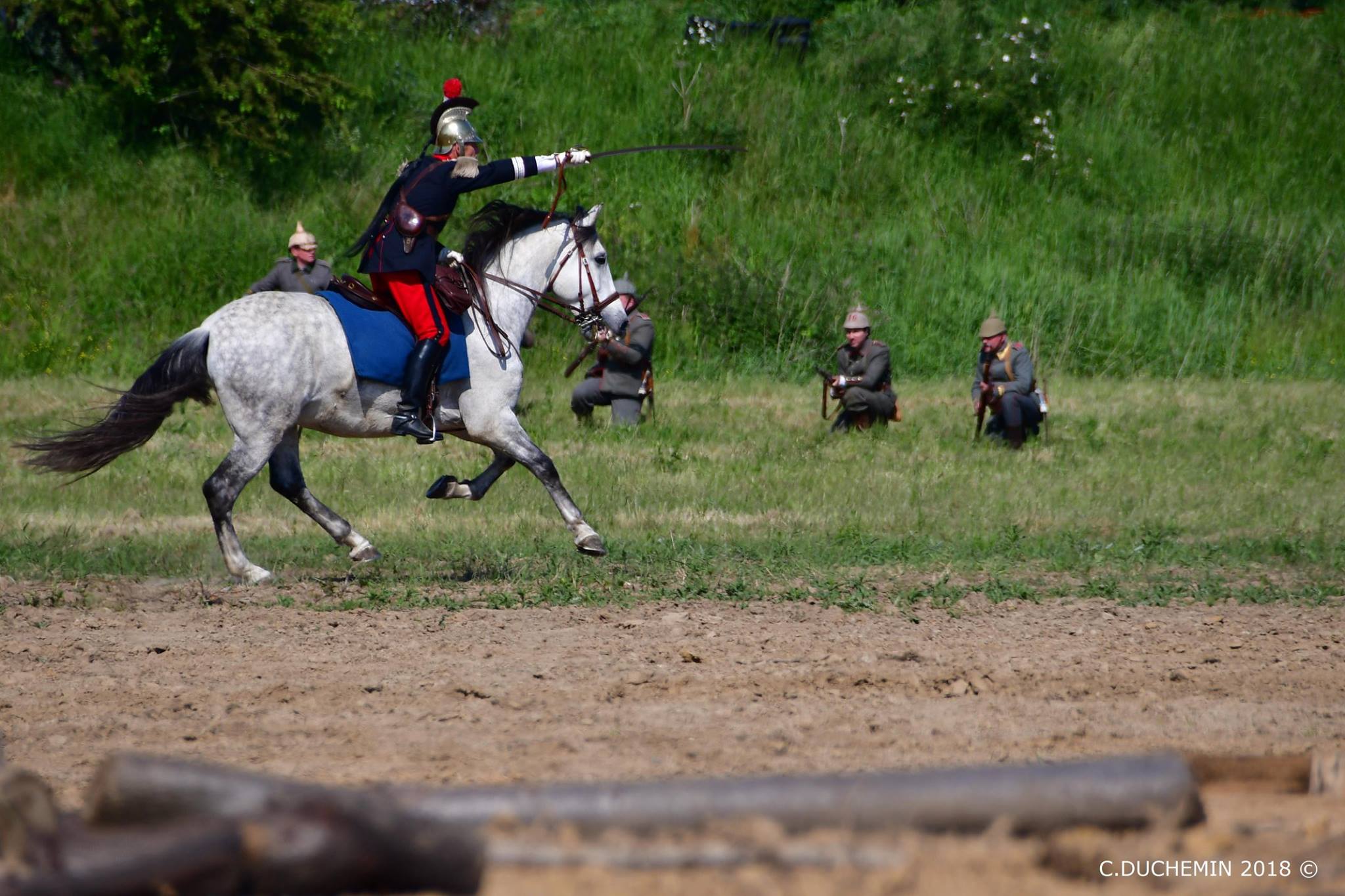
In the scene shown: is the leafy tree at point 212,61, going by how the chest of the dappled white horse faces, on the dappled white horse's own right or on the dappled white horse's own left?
on the dappled white horse's own left

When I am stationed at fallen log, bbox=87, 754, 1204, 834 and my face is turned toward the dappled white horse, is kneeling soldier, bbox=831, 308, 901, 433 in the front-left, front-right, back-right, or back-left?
front-right

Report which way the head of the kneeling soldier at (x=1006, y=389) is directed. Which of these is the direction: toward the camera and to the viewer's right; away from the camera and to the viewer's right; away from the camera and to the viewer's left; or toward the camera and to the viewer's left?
toward the camera and to the viewer's left

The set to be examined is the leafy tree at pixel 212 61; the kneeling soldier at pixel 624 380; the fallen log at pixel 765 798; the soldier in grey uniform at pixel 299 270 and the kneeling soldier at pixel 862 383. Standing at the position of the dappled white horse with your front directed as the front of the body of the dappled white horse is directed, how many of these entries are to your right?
1

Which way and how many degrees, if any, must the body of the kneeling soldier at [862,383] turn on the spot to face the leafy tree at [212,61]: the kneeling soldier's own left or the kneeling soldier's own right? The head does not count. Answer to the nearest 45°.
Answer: approximately 90° to the kneeling soldier's own right

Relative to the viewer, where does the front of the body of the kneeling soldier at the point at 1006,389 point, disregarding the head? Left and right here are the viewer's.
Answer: facing the viewer and to the left of the viewer

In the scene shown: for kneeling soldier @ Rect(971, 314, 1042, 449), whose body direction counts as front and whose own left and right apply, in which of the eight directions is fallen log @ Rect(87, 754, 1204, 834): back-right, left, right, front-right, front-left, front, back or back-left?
front-left

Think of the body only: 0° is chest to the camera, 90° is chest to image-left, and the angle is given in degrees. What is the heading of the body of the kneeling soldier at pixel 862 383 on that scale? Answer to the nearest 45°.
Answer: approximately 45°

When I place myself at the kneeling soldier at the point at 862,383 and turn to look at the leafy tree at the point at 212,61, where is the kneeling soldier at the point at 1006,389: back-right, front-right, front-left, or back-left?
back-right

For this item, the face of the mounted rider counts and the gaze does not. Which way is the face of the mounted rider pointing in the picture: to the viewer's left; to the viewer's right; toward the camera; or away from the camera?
to the viewer's right

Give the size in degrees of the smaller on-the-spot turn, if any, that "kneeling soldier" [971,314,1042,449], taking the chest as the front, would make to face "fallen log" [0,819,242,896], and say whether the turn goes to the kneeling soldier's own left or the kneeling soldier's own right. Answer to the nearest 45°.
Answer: approximately 45° to the kneeling soldier's own left

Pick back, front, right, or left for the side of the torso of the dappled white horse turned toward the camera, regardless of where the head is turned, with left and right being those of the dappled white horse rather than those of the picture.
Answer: right

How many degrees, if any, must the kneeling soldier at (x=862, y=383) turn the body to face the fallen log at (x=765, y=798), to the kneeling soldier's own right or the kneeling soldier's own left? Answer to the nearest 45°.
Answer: approximately 45° to the kneeling soldier's own left

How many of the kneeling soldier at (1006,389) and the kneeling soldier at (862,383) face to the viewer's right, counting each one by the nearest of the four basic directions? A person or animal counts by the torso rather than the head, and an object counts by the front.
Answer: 0
